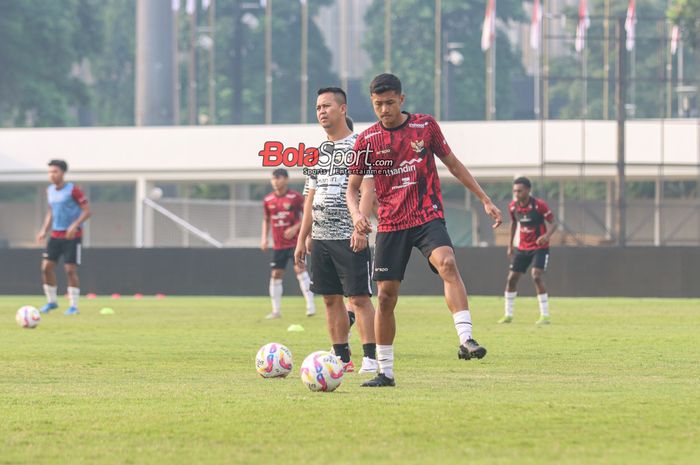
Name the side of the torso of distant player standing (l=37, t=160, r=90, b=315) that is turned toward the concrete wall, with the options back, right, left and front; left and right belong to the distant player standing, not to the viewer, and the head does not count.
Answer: back

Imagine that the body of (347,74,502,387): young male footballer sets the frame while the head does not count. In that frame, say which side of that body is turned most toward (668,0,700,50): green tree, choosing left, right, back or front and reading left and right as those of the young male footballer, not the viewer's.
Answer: back

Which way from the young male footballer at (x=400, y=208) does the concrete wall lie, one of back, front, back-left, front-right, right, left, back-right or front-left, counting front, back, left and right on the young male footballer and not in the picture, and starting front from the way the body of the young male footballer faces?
back

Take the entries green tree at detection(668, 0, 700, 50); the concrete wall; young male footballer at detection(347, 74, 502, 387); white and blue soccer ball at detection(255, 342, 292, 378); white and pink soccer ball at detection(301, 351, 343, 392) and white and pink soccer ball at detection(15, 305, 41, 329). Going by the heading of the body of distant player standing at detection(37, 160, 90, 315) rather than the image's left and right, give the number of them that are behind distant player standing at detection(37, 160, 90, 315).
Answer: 2

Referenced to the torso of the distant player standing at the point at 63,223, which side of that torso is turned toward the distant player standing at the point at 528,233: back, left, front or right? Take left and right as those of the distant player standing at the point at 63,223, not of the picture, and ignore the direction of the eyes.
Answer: left

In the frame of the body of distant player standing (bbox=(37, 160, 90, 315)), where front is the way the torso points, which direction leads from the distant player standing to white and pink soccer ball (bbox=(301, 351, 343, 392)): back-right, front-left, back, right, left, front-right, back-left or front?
front-left

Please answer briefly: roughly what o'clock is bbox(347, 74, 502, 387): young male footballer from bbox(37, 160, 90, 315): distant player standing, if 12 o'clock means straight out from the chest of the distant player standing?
The young male footballer is roughly at 10 o'clock from the distant player standing.

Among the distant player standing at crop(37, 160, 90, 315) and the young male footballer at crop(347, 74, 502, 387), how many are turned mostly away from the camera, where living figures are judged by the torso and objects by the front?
0

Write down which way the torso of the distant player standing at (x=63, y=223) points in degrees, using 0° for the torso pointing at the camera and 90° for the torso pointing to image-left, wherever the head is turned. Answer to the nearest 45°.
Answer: approximately 45°

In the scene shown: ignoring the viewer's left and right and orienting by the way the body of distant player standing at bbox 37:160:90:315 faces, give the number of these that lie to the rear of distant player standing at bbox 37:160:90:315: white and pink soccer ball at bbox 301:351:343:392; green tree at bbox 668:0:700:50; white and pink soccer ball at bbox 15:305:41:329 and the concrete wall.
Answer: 2

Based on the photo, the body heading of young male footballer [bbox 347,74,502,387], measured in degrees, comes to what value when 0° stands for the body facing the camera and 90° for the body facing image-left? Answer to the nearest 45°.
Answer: approximately 0°

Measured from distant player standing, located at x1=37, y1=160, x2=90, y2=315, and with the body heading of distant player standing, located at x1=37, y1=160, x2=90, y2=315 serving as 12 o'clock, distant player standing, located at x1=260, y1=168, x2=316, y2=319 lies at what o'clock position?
distant player standing, located at x1=260, y1=168, x2=316, y2=319 is roughly at 8 o'clock from distant player standing, located at x1=37, y1=160, x2=90, y2=315.
